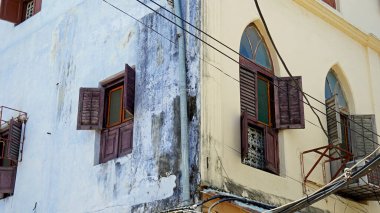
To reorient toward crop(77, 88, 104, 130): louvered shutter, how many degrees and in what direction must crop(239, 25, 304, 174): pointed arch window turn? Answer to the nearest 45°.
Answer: approximately 135° to its right

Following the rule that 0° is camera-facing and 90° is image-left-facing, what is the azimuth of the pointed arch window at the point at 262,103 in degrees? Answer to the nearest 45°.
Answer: approximately 315°

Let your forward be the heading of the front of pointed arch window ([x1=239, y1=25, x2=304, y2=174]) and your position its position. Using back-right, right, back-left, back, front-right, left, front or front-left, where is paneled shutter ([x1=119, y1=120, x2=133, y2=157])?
back-right

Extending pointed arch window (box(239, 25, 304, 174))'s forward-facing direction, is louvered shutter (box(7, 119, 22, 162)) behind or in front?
behind

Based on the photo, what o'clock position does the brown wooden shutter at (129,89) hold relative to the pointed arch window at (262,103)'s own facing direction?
The brown wooden shutter is roughly at 4 o'clock from the pointed arch window.

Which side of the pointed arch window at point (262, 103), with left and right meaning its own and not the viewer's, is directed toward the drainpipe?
right

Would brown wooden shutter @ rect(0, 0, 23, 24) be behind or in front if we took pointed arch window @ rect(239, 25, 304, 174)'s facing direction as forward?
behind
